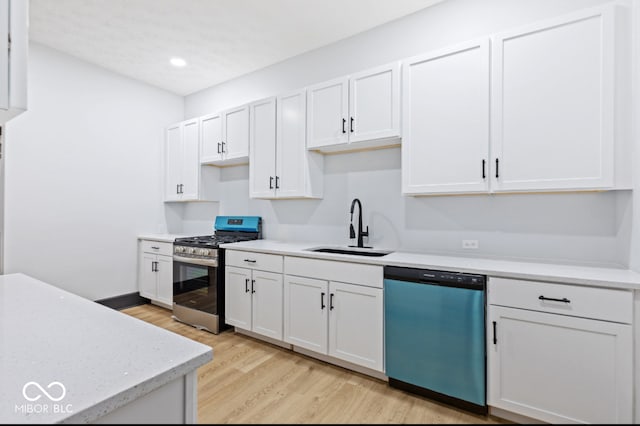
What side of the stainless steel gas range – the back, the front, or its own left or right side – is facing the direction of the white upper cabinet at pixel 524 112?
left

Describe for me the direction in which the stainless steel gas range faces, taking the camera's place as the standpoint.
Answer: facing the viewer and to the left of the viewer

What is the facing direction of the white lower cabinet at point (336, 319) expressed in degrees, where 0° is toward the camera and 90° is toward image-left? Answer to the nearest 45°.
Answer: approximately 45°

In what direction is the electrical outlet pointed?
toward the camera

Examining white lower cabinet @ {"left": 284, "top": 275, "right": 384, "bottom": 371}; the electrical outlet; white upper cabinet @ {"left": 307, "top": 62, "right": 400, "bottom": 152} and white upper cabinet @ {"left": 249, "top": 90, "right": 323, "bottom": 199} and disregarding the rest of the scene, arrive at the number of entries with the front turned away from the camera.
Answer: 0

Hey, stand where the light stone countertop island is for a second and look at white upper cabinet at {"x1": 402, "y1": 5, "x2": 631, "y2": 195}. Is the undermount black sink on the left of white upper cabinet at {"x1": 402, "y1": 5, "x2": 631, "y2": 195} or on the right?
left

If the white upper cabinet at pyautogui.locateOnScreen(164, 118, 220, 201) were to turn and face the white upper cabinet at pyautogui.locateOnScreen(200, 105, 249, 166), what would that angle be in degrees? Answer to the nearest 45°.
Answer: approximately 90° to its left

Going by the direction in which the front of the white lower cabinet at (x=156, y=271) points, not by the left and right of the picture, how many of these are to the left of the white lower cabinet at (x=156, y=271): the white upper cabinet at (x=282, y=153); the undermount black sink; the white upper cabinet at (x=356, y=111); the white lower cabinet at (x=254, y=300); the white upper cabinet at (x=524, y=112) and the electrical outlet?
6

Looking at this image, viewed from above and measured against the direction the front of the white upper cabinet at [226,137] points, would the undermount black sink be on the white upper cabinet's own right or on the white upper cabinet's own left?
on the white upper cabinet's own left

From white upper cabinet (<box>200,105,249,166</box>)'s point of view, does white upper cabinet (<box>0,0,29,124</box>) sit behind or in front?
in front

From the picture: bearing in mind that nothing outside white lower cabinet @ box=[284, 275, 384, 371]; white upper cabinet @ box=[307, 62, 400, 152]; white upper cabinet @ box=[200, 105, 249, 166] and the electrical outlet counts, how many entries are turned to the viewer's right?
0

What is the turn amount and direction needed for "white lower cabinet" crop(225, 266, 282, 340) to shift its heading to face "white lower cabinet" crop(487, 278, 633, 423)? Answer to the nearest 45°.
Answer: approximately 90° to its left

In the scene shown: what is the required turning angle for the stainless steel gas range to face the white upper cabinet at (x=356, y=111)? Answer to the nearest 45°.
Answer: approximately 90° to its left

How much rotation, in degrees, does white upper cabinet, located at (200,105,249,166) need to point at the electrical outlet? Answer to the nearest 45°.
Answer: approximately 90° to its left
